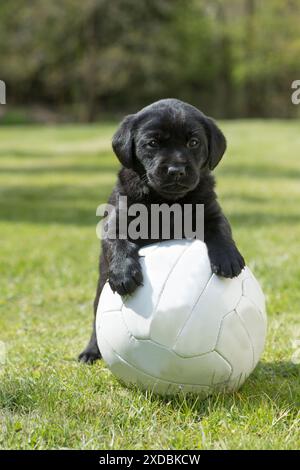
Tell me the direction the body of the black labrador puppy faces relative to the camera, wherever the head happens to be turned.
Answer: toward the camera
